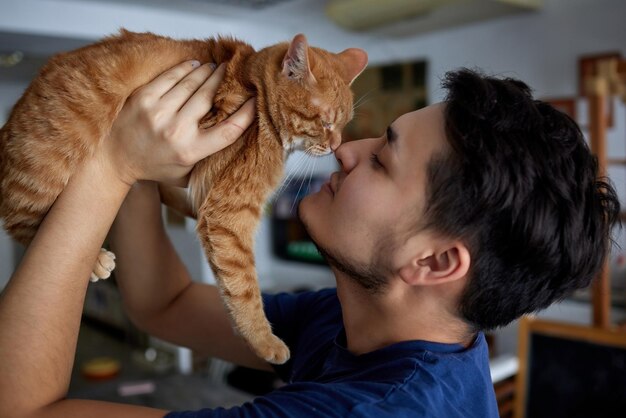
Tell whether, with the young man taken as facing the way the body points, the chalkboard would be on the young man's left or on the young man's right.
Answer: on the young man's right

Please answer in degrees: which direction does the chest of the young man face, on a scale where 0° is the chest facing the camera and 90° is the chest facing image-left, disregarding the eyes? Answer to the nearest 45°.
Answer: approximately 90°

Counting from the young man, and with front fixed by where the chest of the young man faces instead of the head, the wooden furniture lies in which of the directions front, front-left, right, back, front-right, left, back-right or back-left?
back-right

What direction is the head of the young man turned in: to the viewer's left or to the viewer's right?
to the viewer's left
